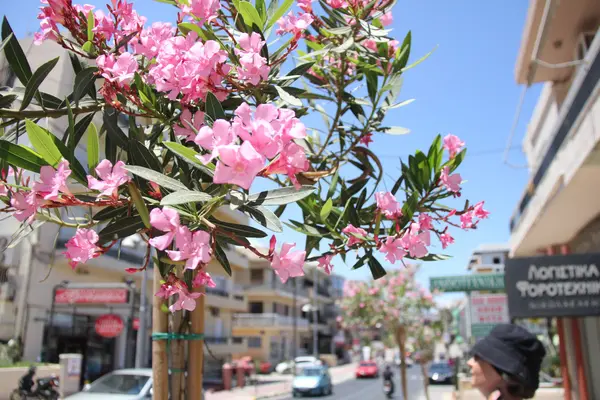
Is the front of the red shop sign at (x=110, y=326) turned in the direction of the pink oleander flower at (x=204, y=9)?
yes

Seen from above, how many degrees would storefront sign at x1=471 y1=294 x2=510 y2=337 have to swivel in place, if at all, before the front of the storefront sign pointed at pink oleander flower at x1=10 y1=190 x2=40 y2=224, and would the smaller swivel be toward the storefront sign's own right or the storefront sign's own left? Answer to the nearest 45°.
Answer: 0° — it already faces it

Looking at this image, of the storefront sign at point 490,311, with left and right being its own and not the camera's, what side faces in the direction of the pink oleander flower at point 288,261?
front

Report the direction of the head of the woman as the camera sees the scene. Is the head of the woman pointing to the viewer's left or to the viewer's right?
to the viewer's left

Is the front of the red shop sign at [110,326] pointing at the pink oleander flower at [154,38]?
yes

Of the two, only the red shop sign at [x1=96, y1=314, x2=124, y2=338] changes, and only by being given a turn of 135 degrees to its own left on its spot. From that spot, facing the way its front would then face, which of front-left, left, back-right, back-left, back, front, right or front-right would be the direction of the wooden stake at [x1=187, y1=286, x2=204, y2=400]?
back-right

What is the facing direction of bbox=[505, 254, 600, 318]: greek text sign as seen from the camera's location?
facing the viewer

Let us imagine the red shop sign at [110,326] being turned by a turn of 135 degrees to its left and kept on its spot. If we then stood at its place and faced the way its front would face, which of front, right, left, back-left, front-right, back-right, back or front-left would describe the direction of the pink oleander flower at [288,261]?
back-right

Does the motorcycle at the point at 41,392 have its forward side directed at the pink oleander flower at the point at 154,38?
no

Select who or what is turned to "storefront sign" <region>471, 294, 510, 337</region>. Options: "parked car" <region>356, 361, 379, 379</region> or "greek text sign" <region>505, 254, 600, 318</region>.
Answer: the parked car

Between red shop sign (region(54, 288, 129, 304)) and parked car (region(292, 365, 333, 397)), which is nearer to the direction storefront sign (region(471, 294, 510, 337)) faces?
the red shop sign
